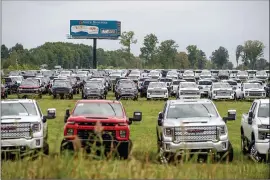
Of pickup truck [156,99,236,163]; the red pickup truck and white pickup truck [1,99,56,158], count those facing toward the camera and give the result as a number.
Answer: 3

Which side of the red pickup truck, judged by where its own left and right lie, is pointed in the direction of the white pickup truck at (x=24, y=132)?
right

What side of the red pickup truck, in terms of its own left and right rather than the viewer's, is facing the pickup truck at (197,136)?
left

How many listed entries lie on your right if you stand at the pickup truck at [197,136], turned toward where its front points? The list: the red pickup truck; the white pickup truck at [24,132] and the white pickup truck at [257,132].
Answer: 2

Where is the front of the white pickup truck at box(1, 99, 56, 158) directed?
toward the camera

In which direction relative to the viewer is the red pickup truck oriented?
toward the camera

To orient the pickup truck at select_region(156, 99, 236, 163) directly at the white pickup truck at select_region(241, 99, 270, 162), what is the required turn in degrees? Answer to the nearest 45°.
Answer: approximately 90° to its left

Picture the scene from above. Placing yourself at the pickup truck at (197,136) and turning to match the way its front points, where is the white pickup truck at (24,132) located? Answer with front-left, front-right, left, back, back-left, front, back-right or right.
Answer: right

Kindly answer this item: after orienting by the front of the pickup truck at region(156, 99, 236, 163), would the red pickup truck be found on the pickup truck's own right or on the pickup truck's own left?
on the pickup truck's own right

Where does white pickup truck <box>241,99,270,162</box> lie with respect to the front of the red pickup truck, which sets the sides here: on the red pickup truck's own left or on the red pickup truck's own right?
on the red pickup truck's own left

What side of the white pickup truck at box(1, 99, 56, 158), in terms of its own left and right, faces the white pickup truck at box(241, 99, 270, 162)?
left

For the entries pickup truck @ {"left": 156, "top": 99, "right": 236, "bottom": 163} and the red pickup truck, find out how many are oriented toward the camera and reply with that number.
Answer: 2

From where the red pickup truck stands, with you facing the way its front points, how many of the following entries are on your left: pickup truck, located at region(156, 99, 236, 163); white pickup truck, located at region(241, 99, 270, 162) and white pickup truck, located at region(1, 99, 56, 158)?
2

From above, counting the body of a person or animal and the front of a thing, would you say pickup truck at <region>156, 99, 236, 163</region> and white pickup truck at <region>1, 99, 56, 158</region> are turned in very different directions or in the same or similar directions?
same or similar directions

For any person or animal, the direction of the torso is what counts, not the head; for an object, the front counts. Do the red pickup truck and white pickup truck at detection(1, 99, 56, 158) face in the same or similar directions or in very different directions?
same or similar directions
